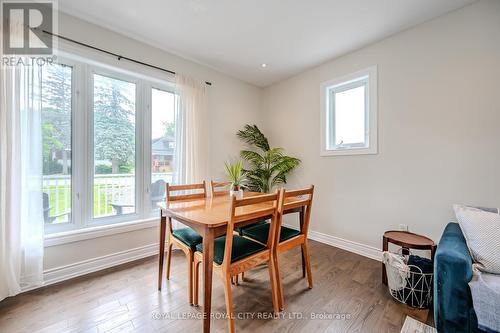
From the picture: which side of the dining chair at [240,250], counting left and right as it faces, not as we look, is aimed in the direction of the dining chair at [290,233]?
right

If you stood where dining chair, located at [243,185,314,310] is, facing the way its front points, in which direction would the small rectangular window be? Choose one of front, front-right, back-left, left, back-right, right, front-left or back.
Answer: right

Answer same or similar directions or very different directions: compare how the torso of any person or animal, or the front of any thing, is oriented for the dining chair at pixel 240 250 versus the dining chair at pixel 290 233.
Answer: same or similar directions

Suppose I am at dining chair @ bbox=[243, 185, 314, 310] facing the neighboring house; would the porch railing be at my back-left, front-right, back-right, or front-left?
front-left

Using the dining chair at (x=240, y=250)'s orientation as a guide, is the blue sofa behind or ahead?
behind

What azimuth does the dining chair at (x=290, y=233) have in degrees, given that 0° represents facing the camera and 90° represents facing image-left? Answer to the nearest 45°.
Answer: approximately 135°

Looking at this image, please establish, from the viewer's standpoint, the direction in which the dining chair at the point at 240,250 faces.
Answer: facing away from the viewer and to the left of the viewer

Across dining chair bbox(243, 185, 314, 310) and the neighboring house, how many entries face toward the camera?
1

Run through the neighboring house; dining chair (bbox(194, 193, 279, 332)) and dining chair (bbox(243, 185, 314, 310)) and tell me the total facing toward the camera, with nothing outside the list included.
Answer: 1

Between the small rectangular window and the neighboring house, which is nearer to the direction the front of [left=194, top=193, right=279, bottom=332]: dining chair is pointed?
the neighboring house

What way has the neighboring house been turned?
toward the camera

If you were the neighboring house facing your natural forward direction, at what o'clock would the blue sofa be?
The blue sofa is roughly at 11 o'clock from the neighboring house.

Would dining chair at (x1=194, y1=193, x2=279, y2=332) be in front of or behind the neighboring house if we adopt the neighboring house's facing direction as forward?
in front

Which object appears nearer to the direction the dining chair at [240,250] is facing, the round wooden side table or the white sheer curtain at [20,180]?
the white sheer curtain

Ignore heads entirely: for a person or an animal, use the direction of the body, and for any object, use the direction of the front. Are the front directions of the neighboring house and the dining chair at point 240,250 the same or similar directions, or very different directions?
very different directions

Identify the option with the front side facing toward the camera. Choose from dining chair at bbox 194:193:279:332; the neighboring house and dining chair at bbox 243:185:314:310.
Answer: the neighboring house

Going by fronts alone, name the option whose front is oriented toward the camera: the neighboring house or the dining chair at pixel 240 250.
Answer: the neighboring house
